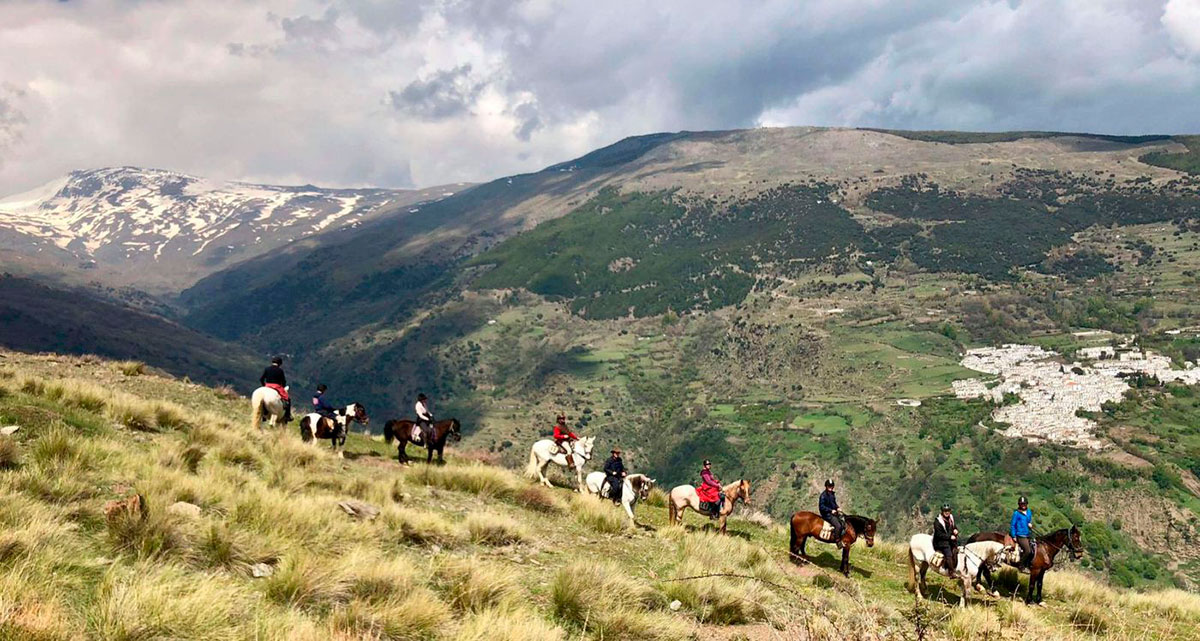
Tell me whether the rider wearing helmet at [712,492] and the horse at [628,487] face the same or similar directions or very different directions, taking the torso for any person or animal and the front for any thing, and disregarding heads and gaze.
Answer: same or similar directions

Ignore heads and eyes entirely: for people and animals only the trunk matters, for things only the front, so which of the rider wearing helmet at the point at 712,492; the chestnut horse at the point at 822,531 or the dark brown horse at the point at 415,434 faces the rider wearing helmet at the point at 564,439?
the dark brown horse

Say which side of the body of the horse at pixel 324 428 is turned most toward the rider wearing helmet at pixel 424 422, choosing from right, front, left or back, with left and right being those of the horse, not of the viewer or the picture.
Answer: front

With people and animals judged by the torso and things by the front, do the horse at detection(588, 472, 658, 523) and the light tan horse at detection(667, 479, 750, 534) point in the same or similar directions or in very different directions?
same or similar directions

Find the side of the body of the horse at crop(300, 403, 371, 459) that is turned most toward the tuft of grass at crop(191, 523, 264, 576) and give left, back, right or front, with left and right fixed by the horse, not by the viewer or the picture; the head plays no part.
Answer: right

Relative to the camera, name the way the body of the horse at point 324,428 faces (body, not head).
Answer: to the viewer's right

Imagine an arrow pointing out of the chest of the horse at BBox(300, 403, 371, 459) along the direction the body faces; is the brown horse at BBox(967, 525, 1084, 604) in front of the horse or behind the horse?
in front

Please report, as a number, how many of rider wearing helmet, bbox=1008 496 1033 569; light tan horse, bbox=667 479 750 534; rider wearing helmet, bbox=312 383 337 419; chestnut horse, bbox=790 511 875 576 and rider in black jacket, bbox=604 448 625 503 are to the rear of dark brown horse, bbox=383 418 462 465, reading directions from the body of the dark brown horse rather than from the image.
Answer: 1

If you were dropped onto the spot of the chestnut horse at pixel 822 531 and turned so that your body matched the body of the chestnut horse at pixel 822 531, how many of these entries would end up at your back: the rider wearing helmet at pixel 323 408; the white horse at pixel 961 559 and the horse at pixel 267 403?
2

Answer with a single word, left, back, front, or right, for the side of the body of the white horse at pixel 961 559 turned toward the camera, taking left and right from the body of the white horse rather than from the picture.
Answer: right

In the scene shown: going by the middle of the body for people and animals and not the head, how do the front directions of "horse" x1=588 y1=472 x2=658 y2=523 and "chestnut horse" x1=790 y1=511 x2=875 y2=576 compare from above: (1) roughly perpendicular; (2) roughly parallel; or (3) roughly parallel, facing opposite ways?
roughly parallel

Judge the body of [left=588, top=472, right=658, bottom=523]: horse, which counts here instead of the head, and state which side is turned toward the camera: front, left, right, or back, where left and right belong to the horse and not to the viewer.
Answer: right

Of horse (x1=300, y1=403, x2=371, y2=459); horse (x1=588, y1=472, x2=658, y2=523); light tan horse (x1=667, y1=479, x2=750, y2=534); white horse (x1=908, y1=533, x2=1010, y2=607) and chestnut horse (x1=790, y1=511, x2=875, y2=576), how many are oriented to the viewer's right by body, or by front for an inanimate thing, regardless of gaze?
5

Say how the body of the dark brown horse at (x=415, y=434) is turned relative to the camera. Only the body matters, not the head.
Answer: to the viewer's right

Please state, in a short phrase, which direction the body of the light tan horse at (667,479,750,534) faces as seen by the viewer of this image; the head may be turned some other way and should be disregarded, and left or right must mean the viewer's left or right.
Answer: facing to the right of the viewer

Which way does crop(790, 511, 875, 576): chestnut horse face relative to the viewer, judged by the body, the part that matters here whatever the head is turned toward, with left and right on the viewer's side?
facing to the right of the viewer
